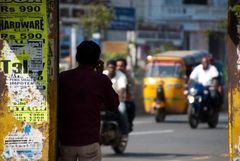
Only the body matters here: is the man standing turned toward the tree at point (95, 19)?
yes

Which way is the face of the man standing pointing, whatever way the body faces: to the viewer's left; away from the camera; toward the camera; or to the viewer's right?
away from the camera

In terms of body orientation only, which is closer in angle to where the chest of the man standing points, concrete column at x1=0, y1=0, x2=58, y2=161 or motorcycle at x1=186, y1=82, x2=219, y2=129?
the motorcycle

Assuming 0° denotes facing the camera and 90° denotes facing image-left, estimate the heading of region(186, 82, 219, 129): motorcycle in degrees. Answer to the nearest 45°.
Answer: approximately 45°

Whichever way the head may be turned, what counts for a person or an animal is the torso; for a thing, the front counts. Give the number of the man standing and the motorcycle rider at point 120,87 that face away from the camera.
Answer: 1

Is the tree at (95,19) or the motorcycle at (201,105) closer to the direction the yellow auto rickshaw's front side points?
the motorcycle

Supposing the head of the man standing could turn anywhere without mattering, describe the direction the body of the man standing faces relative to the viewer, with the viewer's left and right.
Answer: facing away from the viewer

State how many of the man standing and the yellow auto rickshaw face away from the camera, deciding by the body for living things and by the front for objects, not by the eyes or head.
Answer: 1

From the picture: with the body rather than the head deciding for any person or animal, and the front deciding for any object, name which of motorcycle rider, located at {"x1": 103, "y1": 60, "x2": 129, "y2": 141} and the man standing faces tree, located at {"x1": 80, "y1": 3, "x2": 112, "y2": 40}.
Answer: the man standing

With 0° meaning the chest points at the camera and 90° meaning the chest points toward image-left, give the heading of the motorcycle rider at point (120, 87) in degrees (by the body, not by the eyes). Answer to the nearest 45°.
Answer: approximately 45°

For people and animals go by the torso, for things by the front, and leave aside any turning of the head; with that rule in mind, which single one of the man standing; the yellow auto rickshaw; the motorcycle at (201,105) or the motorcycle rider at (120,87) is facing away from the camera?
the man standing

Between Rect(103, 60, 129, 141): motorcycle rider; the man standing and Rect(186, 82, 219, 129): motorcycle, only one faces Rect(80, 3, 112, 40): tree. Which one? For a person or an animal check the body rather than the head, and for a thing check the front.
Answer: the man standing

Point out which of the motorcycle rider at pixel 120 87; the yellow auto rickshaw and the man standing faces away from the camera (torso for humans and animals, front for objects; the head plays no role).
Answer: the man standing

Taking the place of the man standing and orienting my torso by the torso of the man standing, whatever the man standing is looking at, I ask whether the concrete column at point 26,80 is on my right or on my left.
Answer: on my left

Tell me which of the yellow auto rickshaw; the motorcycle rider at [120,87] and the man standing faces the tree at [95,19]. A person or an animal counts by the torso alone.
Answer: the man standing

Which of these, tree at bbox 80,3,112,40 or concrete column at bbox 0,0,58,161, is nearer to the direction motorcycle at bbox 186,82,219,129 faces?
the concrete column

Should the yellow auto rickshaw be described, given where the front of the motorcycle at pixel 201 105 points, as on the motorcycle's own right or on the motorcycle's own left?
on the motorcycle's own right
